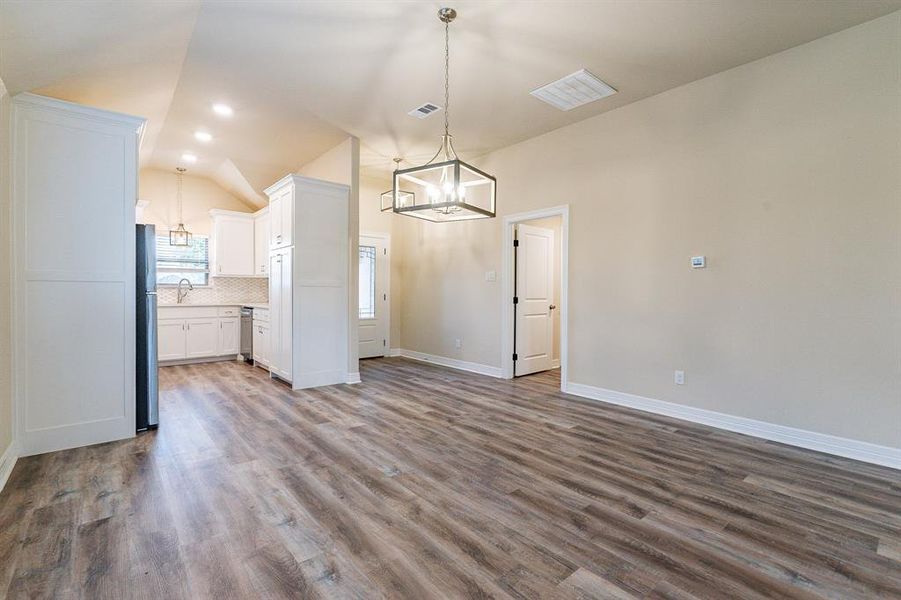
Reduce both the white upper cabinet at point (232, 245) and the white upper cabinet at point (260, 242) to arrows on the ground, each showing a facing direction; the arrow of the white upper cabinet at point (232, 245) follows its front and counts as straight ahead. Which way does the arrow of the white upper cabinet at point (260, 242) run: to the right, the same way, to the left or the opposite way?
to the right

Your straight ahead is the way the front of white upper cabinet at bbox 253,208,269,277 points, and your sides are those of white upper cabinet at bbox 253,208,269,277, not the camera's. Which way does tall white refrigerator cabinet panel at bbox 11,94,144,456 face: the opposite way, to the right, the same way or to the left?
the opposite way

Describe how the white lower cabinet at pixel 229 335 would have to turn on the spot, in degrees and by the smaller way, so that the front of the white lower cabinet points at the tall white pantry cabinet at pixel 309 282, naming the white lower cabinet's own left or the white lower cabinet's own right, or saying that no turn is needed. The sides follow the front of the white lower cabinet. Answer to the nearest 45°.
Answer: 0° — it already faces it

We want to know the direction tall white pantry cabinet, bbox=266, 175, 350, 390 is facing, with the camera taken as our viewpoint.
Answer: facing to the left of the viewer

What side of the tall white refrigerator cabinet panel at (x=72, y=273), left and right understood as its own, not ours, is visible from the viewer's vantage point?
right

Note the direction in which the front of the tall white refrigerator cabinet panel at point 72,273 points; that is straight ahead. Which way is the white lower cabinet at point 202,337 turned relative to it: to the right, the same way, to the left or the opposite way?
to the right

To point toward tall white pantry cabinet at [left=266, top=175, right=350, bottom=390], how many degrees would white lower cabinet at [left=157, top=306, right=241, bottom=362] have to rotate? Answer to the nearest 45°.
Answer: approximately 45° to its left

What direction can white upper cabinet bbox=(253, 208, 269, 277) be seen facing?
to the viewer's left
